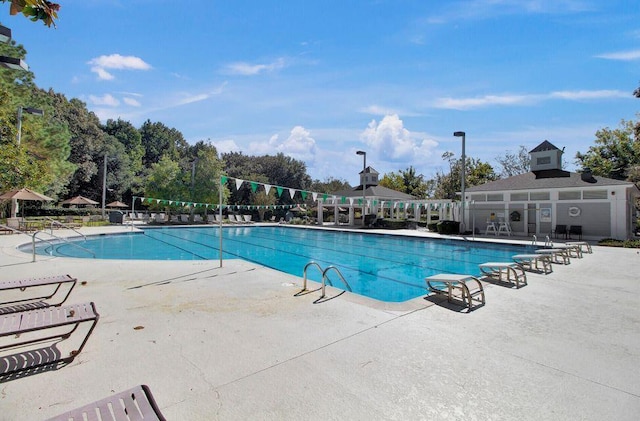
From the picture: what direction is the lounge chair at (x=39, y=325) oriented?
to the viewer's right

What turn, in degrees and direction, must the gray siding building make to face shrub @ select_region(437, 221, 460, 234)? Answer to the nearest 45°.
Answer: approximately 90° to its right

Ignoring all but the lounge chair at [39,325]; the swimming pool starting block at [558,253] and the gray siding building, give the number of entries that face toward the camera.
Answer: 1

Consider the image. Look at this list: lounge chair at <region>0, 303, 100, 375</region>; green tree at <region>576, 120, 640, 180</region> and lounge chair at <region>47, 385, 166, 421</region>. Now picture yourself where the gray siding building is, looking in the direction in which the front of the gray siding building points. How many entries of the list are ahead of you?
2

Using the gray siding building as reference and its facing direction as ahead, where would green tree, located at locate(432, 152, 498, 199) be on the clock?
The green tree is roughly at 5 o'clock from the gray siding building.

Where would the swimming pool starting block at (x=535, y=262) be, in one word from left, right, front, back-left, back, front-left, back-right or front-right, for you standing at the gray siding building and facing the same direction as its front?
front

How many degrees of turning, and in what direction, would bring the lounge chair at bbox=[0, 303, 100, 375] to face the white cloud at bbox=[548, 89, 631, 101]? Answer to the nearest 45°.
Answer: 0° — it already faces it

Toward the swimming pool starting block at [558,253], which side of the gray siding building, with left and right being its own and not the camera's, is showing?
front

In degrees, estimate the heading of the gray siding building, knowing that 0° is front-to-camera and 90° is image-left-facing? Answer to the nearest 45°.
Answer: approximately 0°

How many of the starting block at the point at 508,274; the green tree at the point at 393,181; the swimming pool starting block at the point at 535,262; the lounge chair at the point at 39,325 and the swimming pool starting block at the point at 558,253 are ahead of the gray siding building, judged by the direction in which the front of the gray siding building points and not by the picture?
4

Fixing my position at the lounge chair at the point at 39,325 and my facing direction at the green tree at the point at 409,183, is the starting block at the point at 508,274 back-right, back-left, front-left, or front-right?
front-right

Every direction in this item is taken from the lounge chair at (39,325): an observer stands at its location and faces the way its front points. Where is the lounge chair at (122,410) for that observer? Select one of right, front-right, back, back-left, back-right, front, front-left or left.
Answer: right

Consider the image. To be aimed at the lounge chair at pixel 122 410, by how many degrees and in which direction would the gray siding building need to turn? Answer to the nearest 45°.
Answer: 0° — it already faces it
